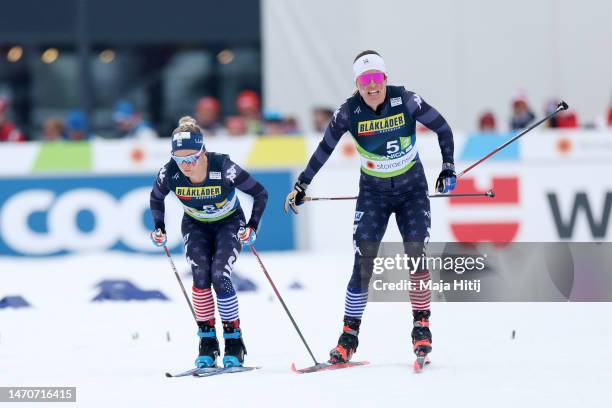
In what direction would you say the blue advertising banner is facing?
toward the camera

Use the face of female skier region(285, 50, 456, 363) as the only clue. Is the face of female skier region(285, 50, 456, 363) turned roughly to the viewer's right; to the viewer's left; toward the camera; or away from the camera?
toward the camera

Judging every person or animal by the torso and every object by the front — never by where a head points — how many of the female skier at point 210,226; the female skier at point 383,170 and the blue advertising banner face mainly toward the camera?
3

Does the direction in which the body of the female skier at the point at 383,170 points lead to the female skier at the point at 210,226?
no

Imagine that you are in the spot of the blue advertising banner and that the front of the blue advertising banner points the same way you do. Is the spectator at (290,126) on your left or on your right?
on your left

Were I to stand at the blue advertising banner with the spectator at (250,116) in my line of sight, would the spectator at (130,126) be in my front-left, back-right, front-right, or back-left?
front-left

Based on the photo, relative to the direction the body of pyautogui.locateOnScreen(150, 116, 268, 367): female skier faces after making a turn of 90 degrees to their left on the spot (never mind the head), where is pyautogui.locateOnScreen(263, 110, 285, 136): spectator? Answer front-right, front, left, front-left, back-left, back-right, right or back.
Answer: left

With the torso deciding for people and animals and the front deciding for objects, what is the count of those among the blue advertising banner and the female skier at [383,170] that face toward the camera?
2

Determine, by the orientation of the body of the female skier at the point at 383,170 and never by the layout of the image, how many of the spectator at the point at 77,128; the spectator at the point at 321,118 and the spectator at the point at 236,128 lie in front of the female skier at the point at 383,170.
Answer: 0

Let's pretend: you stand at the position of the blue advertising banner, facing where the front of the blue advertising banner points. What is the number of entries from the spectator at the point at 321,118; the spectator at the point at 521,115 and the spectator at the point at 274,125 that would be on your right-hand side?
0

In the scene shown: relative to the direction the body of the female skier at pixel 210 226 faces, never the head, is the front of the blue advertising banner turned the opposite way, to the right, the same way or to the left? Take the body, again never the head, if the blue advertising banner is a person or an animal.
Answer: the same way

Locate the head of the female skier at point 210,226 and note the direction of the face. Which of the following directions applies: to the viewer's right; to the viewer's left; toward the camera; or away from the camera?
toward the camera

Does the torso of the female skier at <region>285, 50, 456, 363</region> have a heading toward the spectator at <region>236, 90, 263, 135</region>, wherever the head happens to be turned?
no

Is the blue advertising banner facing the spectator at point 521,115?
no

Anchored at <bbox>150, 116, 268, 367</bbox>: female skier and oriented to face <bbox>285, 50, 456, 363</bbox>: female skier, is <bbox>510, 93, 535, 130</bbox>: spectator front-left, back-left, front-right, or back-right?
front-left

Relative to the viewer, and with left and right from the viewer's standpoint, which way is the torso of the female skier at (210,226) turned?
facing the viewer

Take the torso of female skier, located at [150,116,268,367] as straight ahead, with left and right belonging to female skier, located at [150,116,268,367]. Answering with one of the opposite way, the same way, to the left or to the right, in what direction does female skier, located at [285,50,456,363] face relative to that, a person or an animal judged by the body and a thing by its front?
the same way
